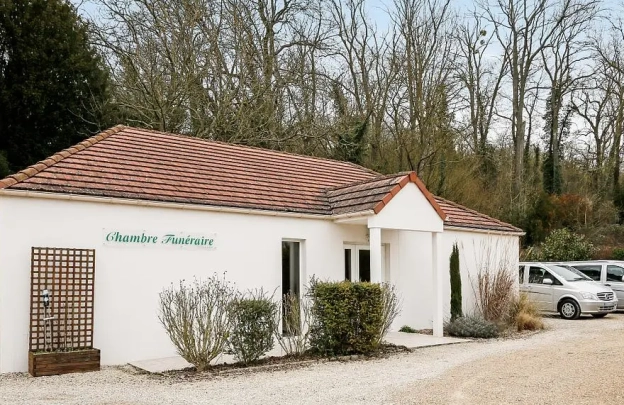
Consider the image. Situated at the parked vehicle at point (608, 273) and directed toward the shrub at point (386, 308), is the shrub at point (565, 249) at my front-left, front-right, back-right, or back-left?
back-right

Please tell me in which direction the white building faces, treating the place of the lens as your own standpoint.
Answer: facing the viewer and to the right of the viewer

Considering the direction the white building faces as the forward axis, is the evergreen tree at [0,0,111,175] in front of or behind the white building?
behind

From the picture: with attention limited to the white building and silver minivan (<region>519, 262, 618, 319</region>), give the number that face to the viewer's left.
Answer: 0

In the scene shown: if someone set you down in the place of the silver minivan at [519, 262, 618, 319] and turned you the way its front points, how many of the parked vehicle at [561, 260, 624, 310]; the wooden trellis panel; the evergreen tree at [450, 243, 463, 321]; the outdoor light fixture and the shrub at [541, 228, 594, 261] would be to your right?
3

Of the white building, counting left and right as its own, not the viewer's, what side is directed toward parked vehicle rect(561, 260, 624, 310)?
left

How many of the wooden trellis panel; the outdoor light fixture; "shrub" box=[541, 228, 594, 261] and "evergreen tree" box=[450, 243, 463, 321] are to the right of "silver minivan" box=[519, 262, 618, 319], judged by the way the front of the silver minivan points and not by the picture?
3

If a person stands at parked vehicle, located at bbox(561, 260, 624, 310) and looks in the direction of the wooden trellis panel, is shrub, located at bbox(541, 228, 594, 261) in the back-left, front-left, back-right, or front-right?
back-right

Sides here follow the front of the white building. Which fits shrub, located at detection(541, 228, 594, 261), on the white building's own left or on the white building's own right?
on the white building's own left

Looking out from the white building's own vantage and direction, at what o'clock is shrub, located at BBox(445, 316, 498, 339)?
The shrub is roughly at 10 o'clock from the white building.

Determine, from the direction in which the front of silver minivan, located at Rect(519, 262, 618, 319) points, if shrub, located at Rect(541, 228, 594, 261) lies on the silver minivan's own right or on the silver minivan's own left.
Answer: on the silver minivan's own left

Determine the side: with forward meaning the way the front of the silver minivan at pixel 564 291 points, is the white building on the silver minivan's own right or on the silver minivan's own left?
on the silver minivan's own right

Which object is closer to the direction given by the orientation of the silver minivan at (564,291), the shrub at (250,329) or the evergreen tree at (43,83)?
the shrub

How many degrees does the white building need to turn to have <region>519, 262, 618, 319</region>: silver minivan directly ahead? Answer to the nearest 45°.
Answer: approximately 90° to its left
